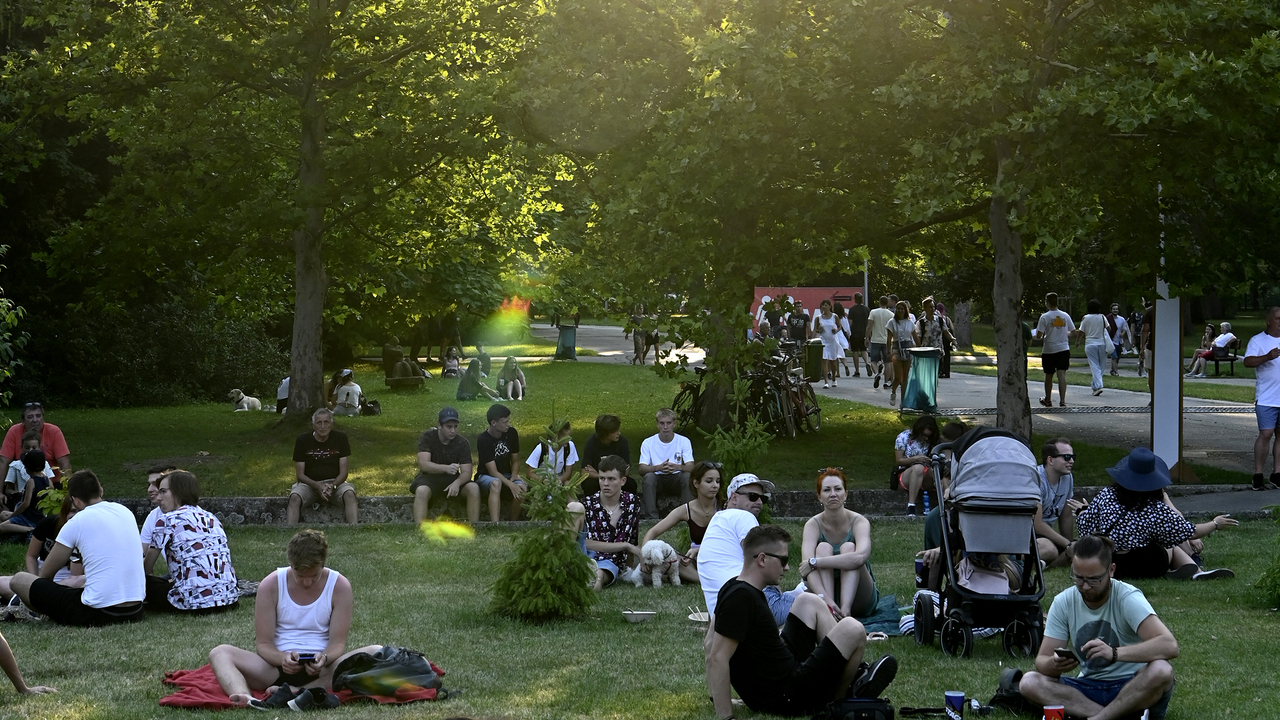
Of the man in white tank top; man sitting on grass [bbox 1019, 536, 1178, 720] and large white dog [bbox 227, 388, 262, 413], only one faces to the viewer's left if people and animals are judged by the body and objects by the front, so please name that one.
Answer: the large white dog

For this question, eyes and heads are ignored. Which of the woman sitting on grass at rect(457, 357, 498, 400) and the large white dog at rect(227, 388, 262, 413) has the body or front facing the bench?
the woman sitting on grass

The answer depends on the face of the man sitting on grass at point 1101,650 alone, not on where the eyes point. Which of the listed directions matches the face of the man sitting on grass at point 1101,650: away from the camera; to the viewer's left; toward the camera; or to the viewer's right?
toward the camera

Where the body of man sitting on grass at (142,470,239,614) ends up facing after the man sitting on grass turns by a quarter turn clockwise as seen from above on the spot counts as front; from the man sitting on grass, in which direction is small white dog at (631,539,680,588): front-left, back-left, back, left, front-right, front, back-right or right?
front-right

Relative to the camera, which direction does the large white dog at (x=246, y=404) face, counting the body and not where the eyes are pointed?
to the viewer's left

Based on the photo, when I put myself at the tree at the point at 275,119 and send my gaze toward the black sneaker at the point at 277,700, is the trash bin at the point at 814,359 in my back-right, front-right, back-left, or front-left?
back-left

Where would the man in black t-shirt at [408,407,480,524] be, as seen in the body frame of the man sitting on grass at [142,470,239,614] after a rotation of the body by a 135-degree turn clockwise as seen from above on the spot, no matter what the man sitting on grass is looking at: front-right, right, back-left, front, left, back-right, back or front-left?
front-left

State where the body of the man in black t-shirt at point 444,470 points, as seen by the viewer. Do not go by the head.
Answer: toward the camera

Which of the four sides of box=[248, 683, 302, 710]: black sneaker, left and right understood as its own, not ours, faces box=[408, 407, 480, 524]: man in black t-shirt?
right

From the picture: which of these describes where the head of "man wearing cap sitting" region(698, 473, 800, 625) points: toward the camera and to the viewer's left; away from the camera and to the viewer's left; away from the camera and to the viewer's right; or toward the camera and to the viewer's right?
toward the camera and to the viewer's right

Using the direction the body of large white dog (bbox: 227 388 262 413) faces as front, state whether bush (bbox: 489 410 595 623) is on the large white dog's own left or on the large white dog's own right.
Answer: on the large white dog's own left

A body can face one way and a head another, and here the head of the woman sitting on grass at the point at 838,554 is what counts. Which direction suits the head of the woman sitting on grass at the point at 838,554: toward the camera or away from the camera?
toward the camera

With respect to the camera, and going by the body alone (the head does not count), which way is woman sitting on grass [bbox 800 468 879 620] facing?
toward the camera

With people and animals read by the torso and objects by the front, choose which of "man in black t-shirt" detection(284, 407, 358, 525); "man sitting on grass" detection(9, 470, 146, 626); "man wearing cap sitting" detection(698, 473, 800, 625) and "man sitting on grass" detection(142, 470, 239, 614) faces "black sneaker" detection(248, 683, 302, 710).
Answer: the man in black t-shirt

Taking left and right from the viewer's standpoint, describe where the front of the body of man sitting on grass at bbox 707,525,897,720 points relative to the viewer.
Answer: facing to the right of the viewer

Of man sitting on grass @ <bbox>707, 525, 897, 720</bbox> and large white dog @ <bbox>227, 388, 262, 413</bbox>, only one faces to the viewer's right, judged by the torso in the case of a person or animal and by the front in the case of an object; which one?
the man sitting on grass
